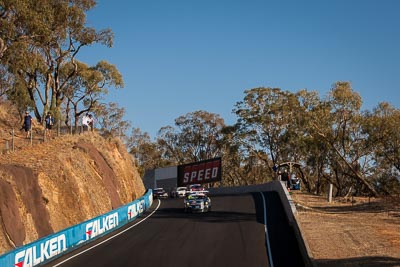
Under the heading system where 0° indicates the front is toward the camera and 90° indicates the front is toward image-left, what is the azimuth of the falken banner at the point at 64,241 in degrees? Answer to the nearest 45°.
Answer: approximately 315°

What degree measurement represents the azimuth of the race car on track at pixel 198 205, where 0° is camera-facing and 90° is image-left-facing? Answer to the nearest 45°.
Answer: approximately 0°

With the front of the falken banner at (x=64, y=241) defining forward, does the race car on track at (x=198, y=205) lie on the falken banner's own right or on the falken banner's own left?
on the falken banner's own left
